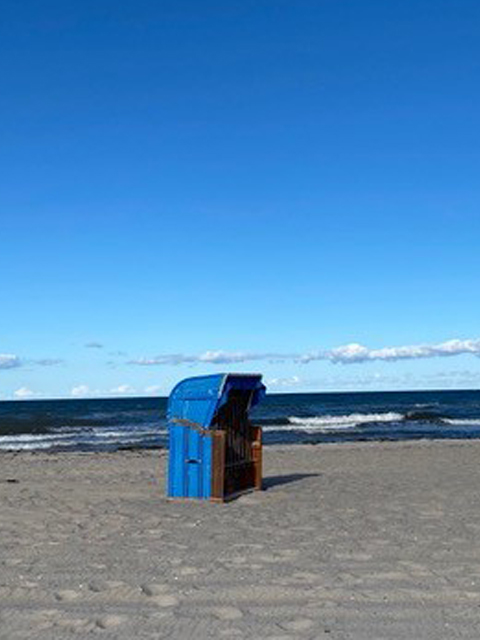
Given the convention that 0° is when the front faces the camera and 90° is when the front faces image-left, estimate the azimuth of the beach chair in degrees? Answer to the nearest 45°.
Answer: approximately 315°
